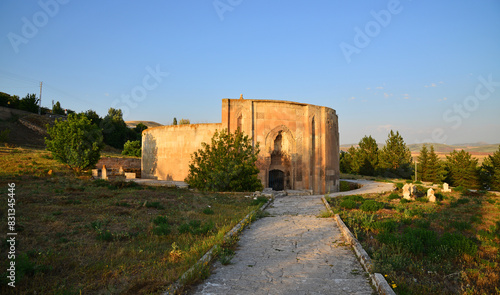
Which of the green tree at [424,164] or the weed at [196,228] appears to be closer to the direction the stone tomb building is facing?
the weed

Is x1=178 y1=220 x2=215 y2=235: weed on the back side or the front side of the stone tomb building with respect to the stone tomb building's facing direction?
on the front side

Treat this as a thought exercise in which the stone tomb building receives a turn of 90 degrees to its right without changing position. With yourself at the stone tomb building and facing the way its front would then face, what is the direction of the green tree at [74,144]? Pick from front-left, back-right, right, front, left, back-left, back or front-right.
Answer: front

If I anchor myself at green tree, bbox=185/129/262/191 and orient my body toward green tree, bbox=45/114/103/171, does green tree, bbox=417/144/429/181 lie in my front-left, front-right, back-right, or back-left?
back-right

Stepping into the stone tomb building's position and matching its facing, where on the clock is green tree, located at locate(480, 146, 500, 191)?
The green tree is roughly at 8 o'clock from the stone tomb building.

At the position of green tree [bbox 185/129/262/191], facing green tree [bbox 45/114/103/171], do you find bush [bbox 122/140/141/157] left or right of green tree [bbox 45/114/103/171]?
right

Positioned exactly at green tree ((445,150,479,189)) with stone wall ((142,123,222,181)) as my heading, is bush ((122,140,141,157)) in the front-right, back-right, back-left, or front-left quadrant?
front-right

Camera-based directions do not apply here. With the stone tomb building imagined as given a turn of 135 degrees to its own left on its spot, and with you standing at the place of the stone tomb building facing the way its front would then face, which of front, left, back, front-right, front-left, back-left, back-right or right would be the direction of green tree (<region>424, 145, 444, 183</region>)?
front

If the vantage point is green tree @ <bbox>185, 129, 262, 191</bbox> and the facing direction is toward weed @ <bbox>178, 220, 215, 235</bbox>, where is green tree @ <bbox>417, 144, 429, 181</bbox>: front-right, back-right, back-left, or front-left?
back-left

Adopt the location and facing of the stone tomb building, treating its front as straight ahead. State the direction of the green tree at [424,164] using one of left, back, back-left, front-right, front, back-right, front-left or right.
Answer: back-left

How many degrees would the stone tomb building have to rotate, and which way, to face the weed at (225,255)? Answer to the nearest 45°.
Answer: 0° — it already faces it

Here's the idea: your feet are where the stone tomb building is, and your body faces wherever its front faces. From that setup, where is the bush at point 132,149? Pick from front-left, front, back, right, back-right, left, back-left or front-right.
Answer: back-right

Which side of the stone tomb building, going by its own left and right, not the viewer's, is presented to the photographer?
front

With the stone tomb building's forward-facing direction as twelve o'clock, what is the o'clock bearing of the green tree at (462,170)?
The green tree is roughly at 8 o'clock from the stone tomb building.
